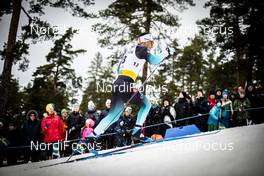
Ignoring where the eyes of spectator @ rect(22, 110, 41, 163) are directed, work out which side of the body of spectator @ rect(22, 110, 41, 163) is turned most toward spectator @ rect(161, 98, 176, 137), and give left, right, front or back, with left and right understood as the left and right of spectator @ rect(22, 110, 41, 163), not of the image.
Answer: left

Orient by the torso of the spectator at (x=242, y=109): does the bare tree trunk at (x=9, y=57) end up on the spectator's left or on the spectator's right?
on the spectator's right

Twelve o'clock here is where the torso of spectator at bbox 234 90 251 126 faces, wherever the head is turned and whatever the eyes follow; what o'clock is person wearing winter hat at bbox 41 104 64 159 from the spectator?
The person wearing winter hat is roughly at 2 o'clock from the spectator.

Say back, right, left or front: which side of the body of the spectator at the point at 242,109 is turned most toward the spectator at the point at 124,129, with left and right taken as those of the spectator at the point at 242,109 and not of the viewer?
right

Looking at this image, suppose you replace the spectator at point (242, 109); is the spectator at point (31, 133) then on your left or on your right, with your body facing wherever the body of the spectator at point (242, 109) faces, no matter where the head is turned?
on your right

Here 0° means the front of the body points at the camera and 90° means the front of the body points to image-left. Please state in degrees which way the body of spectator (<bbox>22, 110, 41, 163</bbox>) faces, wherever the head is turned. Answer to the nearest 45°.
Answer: approximately 0°

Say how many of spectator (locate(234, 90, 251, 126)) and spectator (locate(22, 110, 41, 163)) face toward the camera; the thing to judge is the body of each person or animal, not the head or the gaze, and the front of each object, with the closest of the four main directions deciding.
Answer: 2

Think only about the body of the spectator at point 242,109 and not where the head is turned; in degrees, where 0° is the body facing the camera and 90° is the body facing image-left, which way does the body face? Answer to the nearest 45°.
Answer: approximately 0°

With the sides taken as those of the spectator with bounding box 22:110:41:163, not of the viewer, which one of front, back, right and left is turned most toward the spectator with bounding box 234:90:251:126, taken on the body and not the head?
left

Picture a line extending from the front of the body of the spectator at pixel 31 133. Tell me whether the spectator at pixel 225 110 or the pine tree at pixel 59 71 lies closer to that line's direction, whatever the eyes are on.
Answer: the spectator
